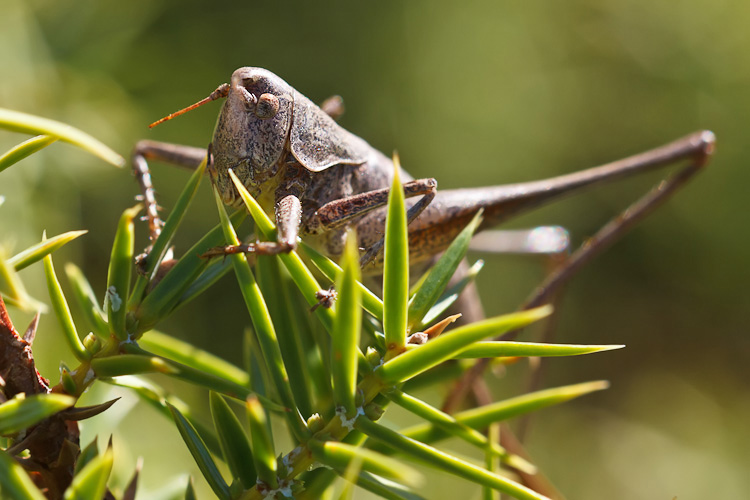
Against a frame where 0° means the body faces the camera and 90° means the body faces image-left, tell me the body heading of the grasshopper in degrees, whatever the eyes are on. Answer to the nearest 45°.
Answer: approximately 45°
